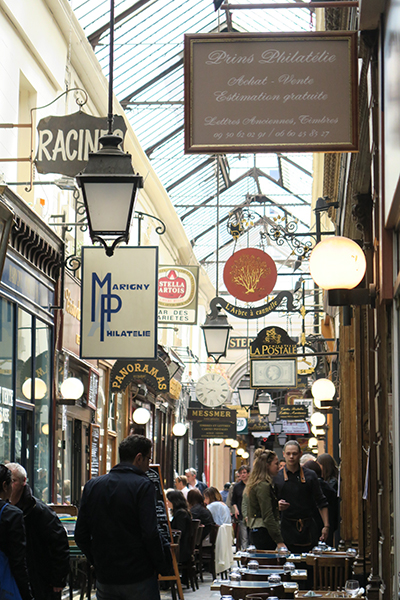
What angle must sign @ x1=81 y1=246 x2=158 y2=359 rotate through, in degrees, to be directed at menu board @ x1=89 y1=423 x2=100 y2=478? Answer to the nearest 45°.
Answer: approximately 180°

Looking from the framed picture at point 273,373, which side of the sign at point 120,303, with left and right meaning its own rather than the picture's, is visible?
back

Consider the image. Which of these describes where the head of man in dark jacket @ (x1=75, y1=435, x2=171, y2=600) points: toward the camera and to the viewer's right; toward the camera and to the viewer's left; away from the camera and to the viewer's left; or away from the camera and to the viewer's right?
away from the camera and to the viewer's right
